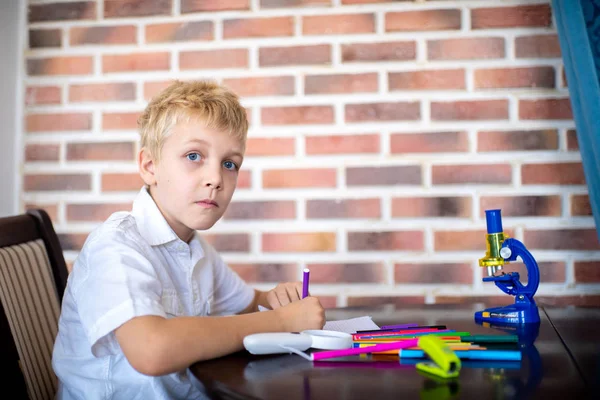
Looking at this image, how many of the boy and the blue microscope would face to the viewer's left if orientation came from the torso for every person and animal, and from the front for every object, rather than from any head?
1

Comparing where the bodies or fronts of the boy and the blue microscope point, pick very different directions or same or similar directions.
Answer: very different directions

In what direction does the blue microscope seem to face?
to the viewer's left

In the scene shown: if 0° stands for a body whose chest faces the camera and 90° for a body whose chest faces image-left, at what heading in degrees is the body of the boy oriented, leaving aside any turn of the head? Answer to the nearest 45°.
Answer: approximately 315°

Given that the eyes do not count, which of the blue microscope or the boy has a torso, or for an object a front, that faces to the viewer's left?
the blue microscope
